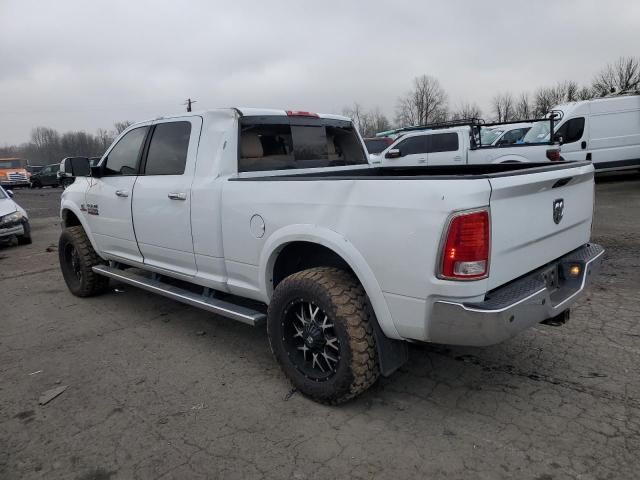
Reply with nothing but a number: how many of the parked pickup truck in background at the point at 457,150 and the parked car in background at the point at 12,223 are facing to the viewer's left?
1

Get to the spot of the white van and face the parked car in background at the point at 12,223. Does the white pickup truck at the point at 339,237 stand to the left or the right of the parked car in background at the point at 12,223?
left

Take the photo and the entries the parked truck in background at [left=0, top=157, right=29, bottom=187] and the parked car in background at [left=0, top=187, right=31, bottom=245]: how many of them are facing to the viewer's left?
0

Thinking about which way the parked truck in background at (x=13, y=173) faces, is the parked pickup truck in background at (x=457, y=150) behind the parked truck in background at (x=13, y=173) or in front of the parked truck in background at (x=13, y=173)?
in front

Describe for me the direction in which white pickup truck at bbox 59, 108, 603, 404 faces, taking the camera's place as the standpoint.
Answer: facing away from the viewer and to the left of the viewer

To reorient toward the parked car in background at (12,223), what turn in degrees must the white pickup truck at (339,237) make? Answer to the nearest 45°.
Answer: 0° — it already faces it

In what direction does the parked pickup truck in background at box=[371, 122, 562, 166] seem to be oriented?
to the viewer's left

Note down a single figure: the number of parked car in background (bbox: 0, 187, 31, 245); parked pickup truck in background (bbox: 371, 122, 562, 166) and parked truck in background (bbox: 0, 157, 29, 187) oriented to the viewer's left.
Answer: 1

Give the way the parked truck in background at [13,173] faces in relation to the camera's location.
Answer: facing the viewer and to the right of the viewer

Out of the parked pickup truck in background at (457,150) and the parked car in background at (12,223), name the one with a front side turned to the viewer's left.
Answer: the parked pickup truck in background at (457,150)

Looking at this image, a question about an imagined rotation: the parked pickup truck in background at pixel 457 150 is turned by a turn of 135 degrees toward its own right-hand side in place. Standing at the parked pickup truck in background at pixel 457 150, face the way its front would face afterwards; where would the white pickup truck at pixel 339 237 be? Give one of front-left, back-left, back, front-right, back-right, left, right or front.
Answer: back-right

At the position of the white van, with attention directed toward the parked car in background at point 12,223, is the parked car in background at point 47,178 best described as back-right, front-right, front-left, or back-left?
front-right

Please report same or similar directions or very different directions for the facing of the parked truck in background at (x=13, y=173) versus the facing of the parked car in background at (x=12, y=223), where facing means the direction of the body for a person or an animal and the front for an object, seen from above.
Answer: same or similar directions

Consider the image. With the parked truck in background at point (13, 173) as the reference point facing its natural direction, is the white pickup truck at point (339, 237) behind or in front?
in front
